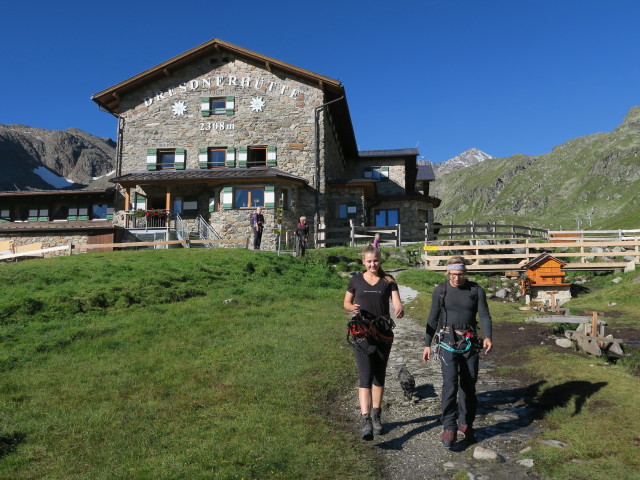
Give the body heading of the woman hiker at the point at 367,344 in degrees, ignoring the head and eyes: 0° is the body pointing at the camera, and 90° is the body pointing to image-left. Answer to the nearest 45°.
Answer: approximately 0°

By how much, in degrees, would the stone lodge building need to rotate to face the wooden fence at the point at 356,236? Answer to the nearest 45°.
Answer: approximately 45° to its left

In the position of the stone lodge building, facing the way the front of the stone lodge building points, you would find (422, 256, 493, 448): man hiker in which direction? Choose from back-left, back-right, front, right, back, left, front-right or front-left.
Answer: front

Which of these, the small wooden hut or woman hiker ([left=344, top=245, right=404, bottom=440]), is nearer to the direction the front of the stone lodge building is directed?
the woman hiker

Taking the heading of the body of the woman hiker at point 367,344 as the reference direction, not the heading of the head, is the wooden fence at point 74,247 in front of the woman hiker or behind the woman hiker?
behind

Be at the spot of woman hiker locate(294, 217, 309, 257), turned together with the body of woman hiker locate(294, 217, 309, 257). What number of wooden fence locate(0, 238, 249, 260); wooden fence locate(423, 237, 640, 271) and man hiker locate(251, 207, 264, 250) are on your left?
1

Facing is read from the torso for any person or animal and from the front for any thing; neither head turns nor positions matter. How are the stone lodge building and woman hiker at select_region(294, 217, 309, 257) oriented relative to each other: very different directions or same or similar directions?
same or similar directions

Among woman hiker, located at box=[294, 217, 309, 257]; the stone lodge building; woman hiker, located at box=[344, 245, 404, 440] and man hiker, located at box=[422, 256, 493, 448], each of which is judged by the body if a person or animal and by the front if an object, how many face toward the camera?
4

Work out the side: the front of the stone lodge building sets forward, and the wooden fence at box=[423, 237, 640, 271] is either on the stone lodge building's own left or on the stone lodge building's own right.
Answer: on the stone lodge building's own left

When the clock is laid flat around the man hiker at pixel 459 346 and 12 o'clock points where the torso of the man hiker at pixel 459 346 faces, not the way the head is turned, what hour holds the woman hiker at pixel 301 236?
the woman hiker at pixel 301 236 is roughly at 5 o'clock from the man hiker at pixel 459 346.

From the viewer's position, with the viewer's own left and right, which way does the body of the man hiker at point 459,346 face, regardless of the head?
facing the viewer

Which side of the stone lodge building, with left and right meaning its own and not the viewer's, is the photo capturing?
front

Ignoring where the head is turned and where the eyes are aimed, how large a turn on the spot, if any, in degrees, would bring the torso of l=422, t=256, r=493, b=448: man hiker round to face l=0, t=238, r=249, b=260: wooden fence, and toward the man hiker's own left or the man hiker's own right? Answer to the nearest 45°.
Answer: approximately 135° to the man hiker's own right

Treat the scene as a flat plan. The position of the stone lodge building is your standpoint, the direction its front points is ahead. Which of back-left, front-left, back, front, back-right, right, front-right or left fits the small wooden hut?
front-left

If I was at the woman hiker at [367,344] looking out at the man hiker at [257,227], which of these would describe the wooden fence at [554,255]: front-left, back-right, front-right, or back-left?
front-right

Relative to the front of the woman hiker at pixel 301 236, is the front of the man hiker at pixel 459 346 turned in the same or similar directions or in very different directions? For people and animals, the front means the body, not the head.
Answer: same or similar directions
